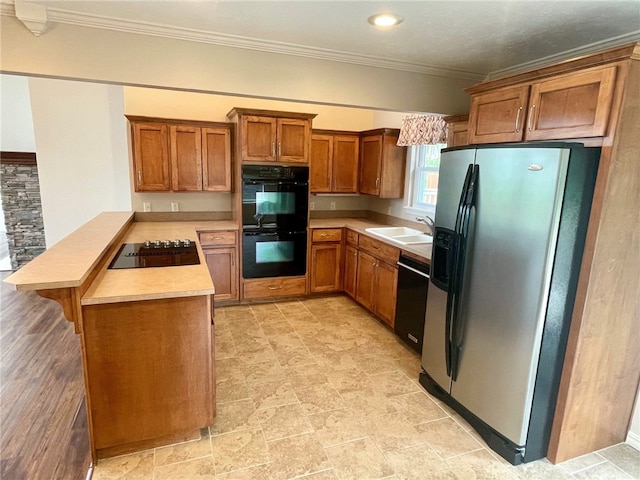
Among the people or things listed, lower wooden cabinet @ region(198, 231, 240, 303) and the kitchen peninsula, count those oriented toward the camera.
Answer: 1

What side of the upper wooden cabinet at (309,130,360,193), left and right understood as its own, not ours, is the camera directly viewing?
front

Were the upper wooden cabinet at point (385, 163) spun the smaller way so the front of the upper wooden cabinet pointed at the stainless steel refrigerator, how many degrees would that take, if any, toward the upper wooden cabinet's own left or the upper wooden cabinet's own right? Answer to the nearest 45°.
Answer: approximately 45° to the upper wooden cabinet's own left

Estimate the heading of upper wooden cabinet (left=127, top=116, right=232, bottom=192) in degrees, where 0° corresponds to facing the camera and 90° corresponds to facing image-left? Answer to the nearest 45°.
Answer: approximately 0°

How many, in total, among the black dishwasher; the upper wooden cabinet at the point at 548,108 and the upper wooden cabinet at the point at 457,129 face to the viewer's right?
0

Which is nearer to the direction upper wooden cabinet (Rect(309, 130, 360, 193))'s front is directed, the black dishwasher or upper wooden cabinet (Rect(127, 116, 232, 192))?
the black dishwasher

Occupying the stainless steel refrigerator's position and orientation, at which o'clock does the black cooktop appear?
The black cooktop is roughly at 1 o'clock from the stainless steel refrigerator.

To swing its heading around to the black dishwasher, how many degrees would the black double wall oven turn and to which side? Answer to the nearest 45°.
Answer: approximately 45° to its left

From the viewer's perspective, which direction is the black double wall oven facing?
toward the camera

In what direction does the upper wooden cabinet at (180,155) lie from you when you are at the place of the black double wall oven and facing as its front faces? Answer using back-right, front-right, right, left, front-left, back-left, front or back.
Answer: right

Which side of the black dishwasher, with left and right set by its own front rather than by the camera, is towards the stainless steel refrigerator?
left

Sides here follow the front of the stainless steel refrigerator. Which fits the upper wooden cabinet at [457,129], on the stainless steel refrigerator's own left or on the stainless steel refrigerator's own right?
on the stainless steel refrigerator's own right

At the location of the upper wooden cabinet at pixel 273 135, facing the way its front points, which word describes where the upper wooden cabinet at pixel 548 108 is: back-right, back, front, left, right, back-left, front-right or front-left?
front-left

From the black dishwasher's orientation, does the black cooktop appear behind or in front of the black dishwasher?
in front

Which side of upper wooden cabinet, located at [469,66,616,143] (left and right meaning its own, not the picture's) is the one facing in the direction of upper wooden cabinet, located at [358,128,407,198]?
right

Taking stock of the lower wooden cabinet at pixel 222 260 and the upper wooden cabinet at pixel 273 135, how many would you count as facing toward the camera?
2
